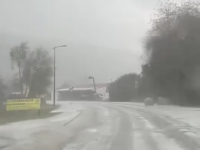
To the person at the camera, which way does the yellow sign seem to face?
facing the viewer
